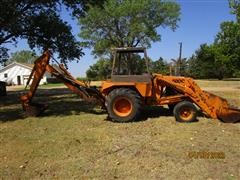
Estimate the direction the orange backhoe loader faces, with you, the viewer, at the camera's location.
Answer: facing to the right of the viewer
